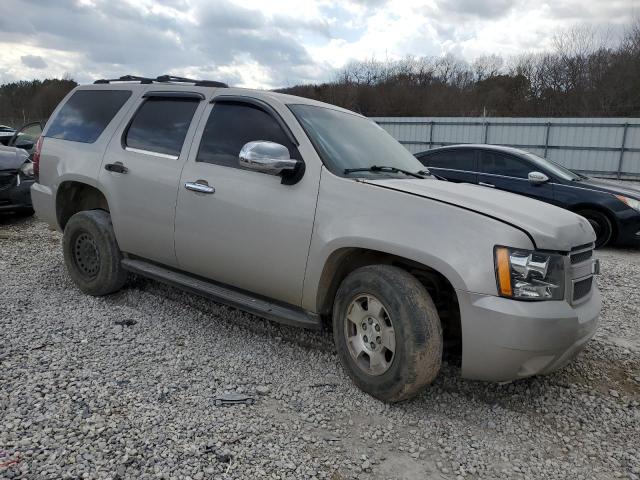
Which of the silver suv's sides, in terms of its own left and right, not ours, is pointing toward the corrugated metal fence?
left

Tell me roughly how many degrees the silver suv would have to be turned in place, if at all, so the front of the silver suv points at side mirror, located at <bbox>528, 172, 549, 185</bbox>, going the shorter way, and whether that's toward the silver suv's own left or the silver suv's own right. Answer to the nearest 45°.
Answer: approximately 90° to the silver suv's own left

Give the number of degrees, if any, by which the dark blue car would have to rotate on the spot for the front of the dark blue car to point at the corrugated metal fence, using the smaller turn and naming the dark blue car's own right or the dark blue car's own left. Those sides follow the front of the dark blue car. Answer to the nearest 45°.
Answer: approximately 135° to the dark blue car's own left

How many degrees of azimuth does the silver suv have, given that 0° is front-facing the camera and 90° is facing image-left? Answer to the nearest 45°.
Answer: approximately 315°

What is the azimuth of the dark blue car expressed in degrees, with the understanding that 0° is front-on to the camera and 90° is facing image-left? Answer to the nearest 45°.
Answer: approximately 315°

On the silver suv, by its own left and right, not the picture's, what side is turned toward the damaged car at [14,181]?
back

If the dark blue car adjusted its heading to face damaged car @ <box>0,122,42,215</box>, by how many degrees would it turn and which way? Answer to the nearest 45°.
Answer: approximately 135° to its right

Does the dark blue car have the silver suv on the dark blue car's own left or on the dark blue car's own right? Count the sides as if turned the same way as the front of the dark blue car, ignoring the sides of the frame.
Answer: on the dark blue car's own right

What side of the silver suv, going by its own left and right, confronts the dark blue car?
left

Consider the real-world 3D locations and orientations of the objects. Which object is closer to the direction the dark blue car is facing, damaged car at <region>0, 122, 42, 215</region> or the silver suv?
the silver suv
